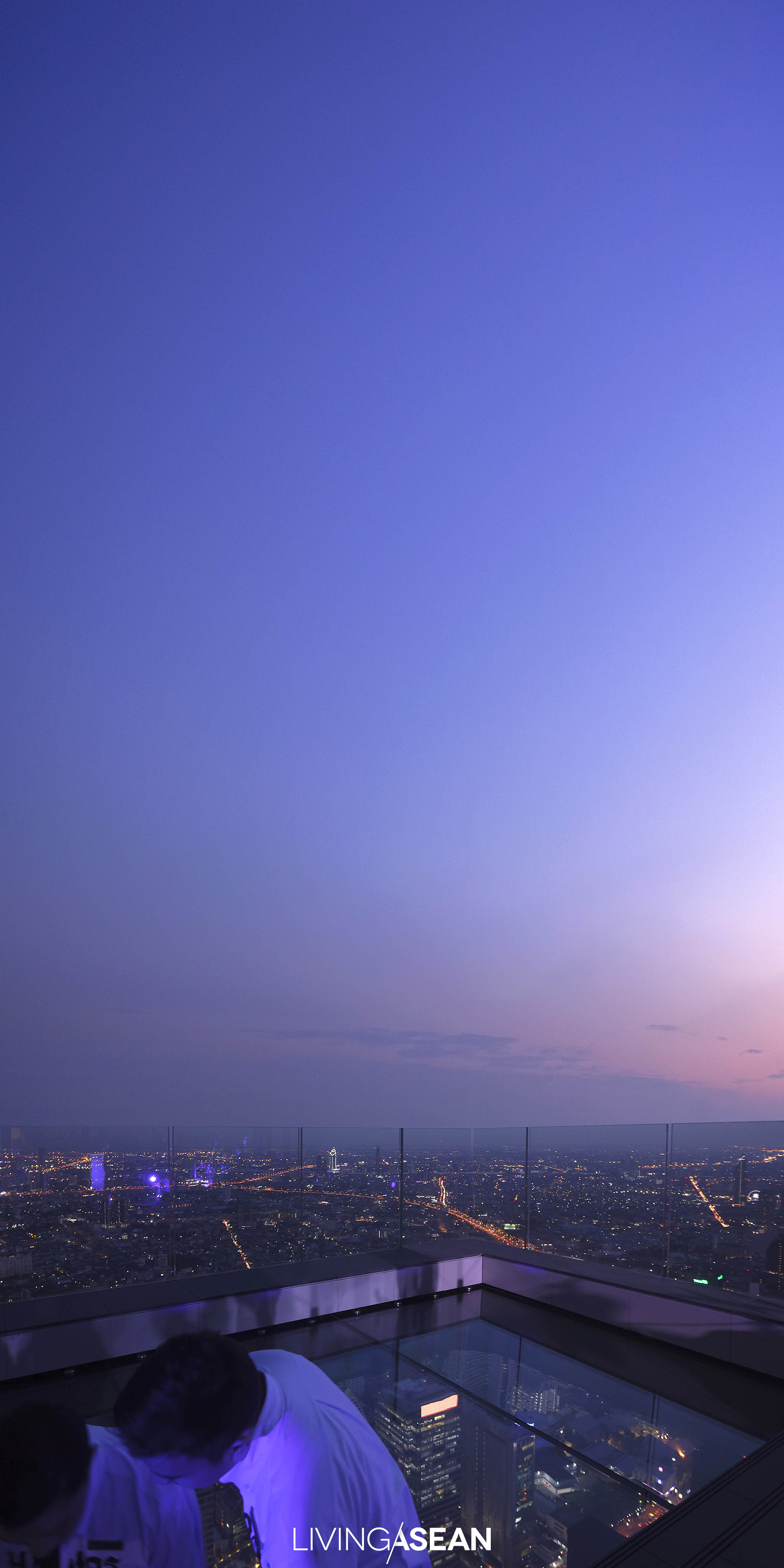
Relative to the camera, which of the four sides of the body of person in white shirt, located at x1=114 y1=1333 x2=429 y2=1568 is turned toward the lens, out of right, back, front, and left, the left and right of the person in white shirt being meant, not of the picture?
left

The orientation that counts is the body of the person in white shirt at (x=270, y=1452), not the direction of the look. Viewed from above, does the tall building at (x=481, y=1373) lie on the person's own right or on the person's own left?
on the person's own right

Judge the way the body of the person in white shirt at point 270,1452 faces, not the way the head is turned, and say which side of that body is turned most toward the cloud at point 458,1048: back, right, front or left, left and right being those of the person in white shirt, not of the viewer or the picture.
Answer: right
